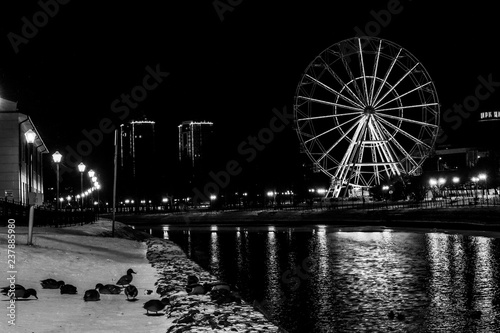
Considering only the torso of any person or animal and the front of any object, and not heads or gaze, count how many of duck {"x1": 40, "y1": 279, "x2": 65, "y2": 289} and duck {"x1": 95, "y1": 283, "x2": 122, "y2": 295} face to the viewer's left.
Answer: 1

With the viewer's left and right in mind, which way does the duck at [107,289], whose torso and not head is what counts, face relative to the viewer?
facing to the left of the viewer

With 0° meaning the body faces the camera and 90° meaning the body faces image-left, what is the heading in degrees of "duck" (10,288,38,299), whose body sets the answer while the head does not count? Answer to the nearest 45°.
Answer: approximately 270°

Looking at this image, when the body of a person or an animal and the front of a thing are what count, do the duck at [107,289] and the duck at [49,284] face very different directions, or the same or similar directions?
very different directions

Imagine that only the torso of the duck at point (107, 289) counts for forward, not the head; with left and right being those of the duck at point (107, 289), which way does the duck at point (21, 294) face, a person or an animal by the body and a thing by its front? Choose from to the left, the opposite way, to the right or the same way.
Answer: the opposite way
